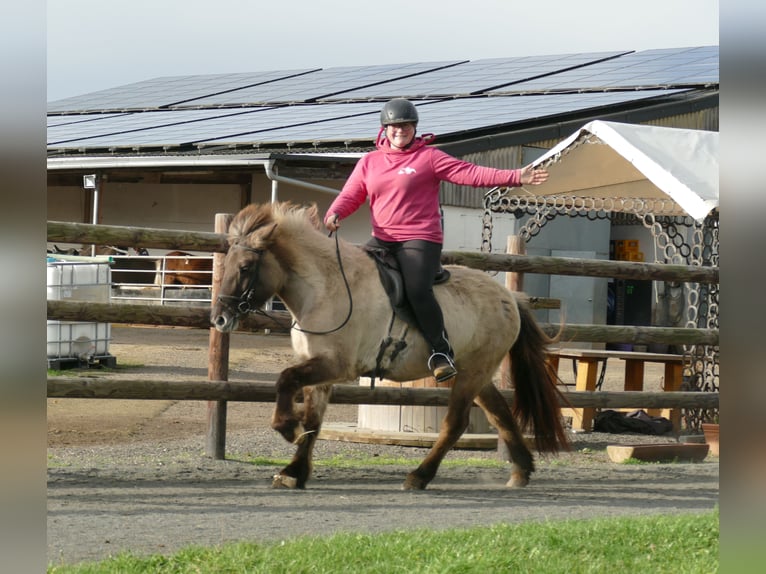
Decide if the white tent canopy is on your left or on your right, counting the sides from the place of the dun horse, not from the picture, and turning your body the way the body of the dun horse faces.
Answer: on your right

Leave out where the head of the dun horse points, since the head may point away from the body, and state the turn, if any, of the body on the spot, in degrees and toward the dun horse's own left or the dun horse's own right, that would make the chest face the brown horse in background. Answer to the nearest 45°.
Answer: approximately 90° to the dun horse's own right

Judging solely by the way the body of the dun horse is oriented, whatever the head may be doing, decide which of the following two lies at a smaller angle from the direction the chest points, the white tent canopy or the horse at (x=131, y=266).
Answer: the horse

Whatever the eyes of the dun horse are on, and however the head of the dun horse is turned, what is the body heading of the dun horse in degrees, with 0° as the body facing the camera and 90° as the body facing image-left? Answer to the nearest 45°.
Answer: approximately 90°
